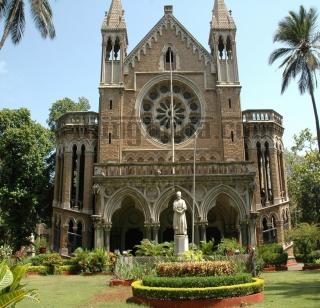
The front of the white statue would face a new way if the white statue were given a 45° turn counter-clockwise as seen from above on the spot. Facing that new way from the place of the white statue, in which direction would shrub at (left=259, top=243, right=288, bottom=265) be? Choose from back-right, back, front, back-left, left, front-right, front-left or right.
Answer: left

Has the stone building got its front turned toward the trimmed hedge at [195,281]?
yes

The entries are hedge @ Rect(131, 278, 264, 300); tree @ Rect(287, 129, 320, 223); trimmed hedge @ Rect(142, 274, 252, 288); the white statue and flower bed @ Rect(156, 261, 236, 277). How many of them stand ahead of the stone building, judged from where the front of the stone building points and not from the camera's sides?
4

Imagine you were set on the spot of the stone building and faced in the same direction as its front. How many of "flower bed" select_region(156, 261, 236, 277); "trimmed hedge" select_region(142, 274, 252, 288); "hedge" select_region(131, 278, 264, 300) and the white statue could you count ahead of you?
4

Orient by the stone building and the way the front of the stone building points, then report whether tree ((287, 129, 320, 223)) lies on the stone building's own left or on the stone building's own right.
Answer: on the stone building's own left

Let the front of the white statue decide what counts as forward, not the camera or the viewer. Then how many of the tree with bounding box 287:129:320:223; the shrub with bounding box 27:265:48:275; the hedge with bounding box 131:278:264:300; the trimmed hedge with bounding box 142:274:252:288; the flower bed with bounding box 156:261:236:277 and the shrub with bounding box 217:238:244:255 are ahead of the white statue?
3

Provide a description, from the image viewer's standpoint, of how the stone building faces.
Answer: facing the viewer

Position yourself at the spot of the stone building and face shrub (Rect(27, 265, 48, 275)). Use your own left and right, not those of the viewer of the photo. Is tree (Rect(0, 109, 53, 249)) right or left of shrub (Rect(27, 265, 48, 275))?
right

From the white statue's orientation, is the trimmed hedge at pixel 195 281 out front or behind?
out front

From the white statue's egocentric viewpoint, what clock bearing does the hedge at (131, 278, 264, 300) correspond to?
The hedge is roughly at 12 o'clock from the white statue.
